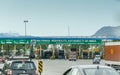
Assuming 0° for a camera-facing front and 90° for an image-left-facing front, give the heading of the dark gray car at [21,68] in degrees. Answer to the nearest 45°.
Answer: approximately 180°

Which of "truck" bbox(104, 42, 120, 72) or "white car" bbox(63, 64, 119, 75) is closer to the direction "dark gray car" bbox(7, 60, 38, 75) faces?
the truck

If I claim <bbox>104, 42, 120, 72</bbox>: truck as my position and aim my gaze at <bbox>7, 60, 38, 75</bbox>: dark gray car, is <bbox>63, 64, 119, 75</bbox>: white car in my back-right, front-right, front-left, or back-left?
front-left
